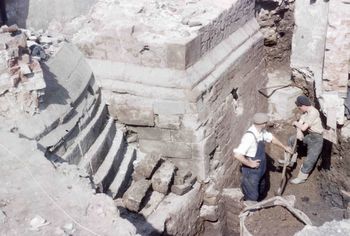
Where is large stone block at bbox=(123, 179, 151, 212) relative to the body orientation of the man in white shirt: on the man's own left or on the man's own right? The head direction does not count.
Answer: on the man's own right

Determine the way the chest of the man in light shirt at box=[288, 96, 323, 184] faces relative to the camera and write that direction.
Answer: to the viewer's left

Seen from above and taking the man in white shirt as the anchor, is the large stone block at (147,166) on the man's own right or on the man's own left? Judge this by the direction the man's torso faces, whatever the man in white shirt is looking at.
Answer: on the man's own right

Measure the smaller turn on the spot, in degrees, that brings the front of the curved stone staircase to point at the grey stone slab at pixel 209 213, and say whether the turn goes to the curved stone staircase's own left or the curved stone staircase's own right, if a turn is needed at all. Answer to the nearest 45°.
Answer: approximately 45° to the curved stone staircase's own left

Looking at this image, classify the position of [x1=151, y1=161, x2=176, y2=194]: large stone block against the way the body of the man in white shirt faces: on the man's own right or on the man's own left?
on the man's own right

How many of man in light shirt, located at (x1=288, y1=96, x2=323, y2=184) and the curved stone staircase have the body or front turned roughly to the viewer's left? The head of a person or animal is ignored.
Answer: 1

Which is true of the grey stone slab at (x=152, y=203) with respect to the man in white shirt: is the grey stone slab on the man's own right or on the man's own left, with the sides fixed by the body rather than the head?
on the man's own right
